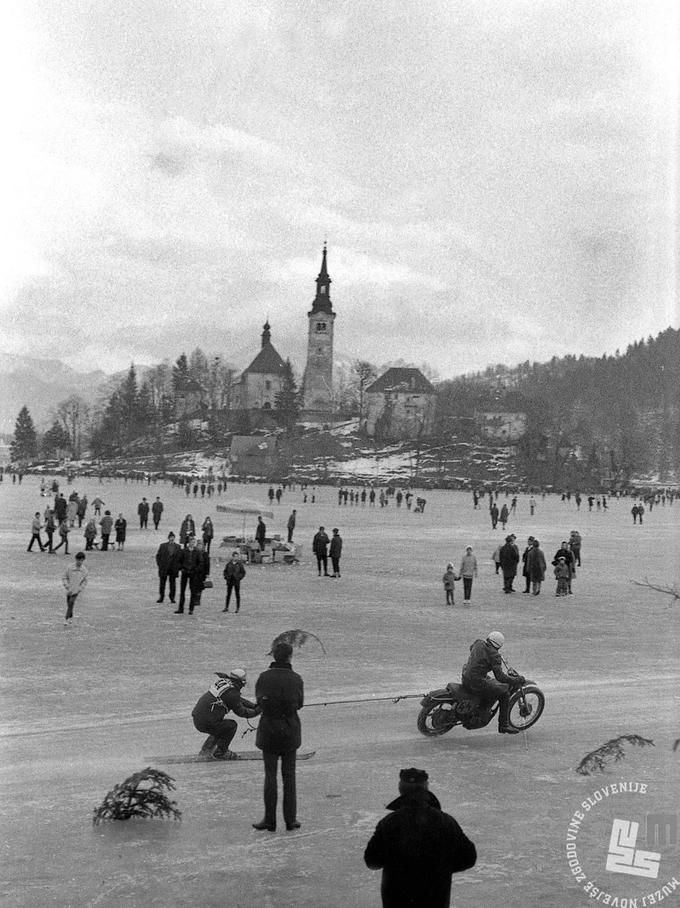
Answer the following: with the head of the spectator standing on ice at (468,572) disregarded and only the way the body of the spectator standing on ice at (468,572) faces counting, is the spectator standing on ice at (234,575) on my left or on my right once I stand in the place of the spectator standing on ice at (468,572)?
on my right

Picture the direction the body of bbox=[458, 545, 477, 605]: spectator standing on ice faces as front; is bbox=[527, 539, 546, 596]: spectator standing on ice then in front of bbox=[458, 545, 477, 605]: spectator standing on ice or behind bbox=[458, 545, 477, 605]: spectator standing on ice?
behind

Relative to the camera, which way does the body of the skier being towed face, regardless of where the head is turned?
to the viewer's right

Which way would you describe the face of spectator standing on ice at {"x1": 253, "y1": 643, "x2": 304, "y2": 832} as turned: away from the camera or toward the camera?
away from the camera

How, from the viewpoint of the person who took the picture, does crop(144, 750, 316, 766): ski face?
facing to the right of the viewer

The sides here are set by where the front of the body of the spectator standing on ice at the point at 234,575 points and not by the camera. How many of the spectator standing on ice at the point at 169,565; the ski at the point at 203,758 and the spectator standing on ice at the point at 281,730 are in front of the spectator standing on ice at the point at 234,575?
2

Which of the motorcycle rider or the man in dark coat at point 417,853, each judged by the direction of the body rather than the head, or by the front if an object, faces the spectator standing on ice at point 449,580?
the man in dark coat

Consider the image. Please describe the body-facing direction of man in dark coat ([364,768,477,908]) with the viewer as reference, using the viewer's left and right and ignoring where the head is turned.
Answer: facing away from the viewer

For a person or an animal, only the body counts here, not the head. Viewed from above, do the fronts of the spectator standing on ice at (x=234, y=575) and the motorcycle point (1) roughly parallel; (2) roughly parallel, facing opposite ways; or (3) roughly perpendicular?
roughly perpendicular

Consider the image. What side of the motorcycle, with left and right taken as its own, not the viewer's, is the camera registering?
right

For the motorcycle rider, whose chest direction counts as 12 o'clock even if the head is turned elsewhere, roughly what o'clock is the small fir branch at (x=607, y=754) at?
The small fir branch is roughly at 1 o'clock from the motorcycle rider.

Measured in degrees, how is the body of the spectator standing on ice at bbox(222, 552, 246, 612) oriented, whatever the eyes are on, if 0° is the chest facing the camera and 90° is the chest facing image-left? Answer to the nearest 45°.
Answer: approximately 0°

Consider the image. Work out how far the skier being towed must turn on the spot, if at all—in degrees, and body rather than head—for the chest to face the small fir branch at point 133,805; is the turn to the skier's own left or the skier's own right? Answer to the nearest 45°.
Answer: approximately 90° to the skier's own right

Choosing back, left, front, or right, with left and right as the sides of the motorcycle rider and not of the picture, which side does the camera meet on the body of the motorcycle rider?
right

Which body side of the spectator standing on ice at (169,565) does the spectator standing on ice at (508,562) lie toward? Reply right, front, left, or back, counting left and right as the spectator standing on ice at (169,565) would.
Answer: left
